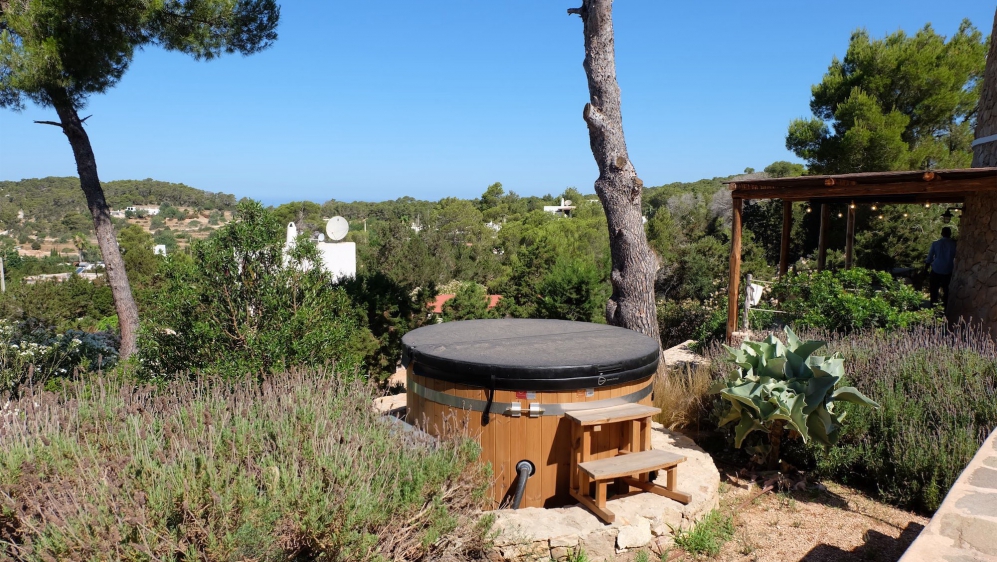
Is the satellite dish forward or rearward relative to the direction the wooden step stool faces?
rearward

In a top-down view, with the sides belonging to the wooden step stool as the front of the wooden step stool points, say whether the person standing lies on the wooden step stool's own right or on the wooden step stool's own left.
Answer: on the wooden step stool's own left

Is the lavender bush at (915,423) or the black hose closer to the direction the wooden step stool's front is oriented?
the lavender bush

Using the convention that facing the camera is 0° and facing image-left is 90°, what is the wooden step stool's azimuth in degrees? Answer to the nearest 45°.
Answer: approximately 315°

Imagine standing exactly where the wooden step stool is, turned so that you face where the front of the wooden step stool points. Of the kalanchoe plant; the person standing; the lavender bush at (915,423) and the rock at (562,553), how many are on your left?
3

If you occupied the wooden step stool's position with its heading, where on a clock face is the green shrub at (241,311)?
The green shrub is roughly at 5 o'clock from the wooden step stool.

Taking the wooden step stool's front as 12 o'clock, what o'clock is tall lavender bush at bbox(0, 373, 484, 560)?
The tall lavender bush is roughly at 3 o'clock from the wooden step stool.

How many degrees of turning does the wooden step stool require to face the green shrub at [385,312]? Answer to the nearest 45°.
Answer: approximately 180°

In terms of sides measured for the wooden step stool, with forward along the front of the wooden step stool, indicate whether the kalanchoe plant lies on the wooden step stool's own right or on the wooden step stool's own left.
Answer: on the wooden step stool's own left

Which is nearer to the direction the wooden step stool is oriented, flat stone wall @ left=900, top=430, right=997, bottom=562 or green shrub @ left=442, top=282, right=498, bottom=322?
the flat stone wall

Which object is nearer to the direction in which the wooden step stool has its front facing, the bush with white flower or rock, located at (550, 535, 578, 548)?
the rock

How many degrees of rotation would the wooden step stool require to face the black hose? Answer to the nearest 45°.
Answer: approximately 135° to its right

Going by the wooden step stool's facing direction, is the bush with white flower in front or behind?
behind

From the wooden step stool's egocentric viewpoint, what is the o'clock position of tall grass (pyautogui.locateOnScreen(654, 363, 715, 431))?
The tall grass is roughly at 8 o'clock from the wooden step stool.

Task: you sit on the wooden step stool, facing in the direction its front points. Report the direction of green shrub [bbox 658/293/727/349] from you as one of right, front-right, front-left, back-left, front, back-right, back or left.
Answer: back-left
